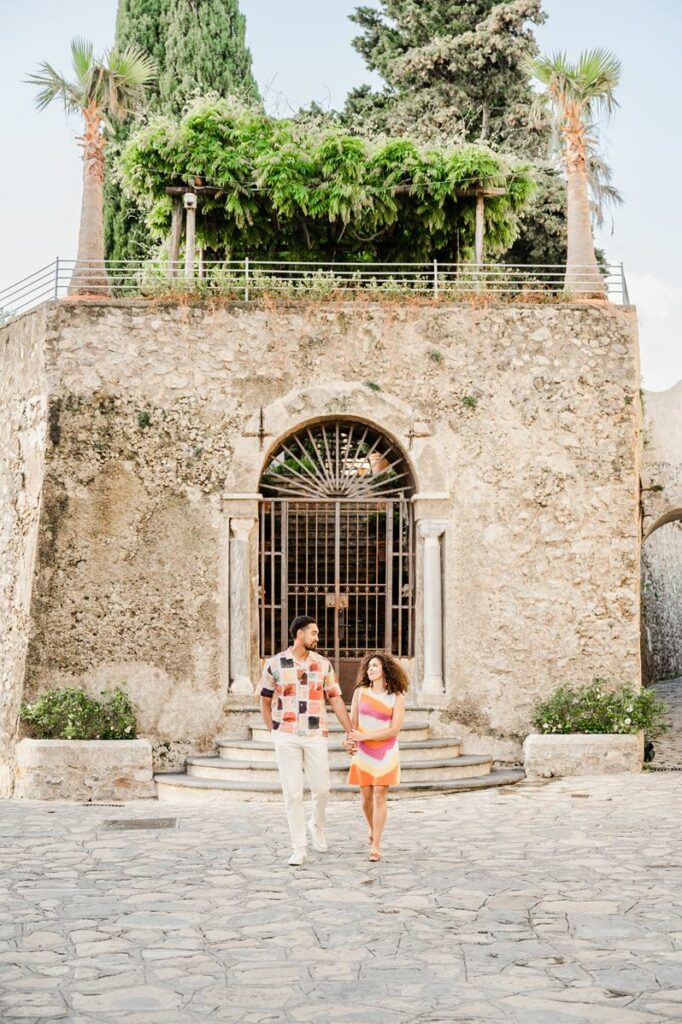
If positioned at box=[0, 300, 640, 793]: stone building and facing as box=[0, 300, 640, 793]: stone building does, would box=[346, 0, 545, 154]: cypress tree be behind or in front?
behind

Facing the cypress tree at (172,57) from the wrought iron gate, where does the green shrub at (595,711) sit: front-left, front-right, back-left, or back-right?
back-right

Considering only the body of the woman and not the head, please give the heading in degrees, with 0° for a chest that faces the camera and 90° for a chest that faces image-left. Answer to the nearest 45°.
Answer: approximately 0°

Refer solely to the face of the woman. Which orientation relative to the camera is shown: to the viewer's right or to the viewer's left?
to the viewer's left

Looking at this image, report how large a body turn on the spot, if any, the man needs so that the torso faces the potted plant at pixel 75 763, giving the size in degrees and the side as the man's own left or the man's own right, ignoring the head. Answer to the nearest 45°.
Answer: approximately 135° to the man's own right

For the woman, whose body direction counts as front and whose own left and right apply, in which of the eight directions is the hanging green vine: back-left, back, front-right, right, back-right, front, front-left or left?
back

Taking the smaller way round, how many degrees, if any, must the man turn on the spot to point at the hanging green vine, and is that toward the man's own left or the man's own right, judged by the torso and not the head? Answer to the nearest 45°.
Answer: approximately 180°
